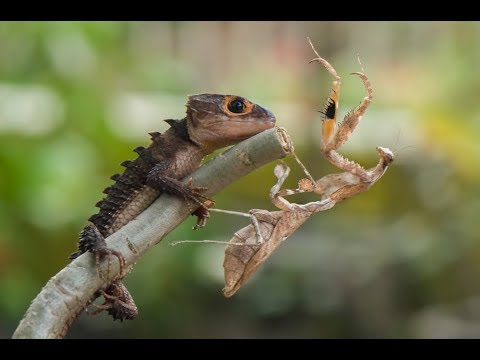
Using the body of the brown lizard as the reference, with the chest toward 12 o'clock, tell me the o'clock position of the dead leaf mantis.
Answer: The dead leaf mantis is roughly at 1 o'clock from the brown lizard.

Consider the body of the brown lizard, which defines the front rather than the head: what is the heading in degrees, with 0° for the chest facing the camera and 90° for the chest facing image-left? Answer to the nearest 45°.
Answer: approximately 270°
